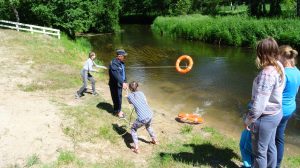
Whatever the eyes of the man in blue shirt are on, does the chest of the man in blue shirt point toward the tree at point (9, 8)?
no

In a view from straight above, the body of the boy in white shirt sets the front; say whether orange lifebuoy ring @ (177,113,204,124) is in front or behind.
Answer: in front

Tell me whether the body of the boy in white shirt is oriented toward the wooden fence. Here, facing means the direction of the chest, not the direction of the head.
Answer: no

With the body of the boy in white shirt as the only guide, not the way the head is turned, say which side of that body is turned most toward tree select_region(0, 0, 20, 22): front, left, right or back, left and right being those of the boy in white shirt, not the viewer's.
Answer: left

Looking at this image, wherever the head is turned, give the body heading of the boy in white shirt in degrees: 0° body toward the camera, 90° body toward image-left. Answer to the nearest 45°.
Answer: approximately 270°
